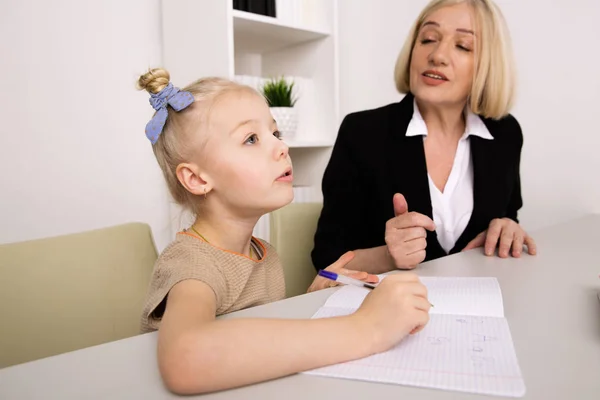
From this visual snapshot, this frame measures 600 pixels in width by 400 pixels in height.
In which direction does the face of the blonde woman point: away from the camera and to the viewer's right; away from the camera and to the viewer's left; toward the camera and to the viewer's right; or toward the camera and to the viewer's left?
toward the camera and to the viewer's left

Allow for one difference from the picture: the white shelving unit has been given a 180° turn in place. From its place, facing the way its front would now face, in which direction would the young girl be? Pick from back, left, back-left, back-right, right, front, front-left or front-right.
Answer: back-left

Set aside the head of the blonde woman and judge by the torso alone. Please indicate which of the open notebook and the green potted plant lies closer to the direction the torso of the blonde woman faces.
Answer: the open notebook

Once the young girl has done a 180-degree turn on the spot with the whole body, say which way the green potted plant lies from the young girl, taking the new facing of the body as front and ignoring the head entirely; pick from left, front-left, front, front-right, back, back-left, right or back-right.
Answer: front-right

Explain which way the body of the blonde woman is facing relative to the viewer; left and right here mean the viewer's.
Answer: facing the viewer

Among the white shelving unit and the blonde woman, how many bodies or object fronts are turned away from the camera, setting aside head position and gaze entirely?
0

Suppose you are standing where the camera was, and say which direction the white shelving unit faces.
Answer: facing the viewer and to the right of the viewer

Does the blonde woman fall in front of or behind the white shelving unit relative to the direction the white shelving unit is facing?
in front

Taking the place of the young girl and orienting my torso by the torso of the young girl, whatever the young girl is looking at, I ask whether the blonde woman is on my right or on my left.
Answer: on my left
